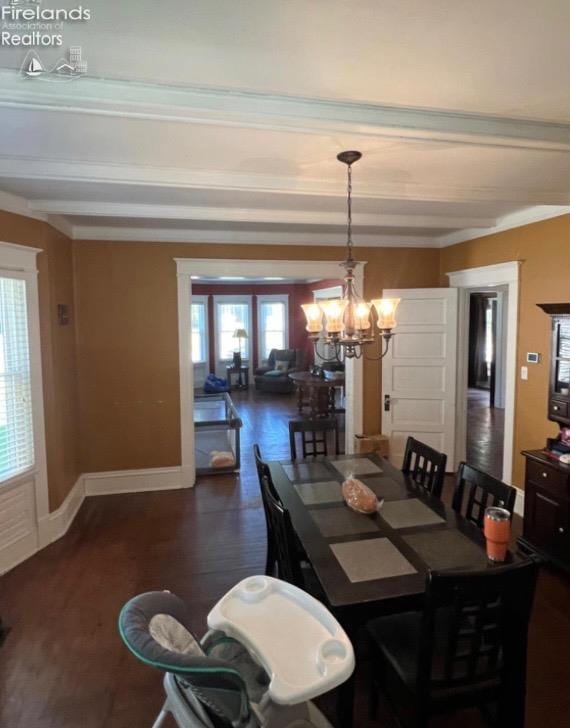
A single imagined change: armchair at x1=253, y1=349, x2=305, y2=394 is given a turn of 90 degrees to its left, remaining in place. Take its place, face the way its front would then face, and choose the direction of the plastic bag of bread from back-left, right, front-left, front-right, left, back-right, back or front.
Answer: front-right

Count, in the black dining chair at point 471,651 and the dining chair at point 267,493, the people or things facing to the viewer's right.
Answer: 1

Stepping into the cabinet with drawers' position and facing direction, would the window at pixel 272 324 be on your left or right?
on your right

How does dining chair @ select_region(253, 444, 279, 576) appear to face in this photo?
to the viewer's right

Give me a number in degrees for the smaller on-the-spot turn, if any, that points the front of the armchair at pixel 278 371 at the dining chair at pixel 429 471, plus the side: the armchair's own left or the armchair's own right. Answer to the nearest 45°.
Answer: approximately 45° to the armchair's own left

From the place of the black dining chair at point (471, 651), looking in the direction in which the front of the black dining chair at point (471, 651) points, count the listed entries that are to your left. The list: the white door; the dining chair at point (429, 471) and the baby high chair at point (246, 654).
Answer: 1

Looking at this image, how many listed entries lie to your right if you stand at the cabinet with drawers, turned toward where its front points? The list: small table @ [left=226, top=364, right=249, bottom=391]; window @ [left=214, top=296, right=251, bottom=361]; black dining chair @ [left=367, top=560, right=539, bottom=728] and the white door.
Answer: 3

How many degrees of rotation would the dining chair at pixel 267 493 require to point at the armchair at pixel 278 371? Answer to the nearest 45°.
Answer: approximately 90° to its left

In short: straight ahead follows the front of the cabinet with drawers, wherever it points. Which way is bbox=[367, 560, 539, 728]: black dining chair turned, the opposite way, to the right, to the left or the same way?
to the right

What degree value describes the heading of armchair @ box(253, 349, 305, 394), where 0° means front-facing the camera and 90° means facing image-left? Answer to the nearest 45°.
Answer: approximately 45°

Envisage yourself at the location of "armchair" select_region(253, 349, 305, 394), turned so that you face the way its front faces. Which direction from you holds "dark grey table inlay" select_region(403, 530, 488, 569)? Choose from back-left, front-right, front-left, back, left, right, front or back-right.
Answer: front-left

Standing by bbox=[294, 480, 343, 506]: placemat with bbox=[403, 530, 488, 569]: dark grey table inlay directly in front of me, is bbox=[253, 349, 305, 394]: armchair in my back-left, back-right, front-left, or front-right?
back-left

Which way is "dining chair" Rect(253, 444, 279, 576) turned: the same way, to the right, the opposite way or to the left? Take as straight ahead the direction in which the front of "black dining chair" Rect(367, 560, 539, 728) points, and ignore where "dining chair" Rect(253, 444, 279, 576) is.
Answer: to the right

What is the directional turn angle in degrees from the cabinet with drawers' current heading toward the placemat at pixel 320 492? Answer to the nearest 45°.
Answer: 0° — it already faces it
